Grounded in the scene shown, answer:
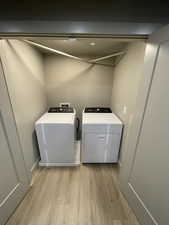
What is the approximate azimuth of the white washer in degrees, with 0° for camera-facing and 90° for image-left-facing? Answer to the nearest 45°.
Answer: approximately 0°

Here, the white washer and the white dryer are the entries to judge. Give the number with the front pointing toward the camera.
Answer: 2

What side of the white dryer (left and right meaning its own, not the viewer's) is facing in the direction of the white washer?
right

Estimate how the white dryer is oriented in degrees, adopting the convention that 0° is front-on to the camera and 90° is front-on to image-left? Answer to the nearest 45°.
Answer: approximately 0°

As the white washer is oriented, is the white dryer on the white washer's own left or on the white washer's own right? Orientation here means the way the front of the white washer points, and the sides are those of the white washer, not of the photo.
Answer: on the white washer's own left
